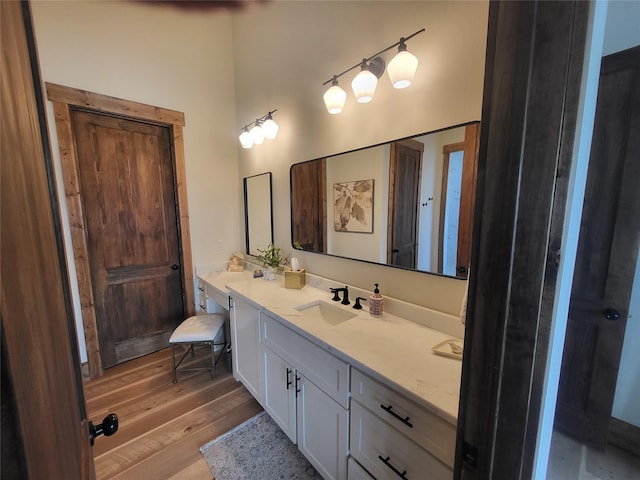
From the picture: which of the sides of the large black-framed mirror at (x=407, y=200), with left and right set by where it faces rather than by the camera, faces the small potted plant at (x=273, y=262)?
right

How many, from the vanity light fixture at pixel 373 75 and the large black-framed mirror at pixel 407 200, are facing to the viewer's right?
0

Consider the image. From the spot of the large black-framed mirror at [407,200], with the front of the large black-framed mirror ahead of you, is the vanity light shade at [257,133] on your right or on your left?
on your right

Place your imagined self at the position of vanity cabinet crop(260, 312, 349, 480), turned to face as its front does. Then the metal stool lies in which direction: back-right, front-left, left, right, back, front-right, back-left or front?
right

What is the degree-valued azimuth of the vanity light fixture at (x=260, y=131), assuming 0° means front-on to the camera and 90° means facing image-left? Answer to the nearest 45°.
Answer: approximately 45°
